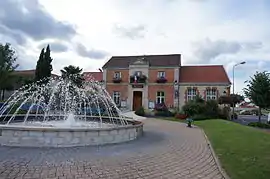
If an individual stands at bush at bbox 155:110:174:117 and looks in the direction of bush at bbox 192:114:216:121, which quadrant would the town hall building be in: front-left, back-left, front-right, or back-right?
back-left

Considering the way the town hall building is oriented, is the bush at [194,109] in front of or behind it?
in front

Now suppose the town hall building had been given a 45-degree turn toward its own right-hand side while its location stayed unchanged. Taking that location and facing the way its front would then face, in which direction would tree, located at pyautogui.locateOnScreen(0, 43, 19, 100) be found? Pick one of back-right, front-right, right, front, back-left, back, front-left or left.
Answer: front-right

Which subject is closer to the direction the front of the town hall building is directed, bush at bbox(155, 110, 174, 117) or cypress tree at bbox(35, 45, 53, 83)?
the bush

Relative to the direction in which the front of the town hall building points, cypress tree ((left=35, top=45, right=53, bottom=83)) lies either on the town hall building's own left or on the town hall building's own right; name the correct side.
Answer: on the town hall building's own right

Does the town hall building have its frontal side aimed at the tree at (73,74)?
no

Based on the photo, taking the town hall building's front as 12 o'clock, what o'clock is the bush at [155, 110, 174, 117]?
The bush is roughly at 12 o'clock from the town hall building.

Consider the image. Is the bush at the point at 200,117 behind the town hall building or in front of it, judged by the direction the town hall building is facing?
in front

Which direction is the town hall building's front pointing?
toward the camera
